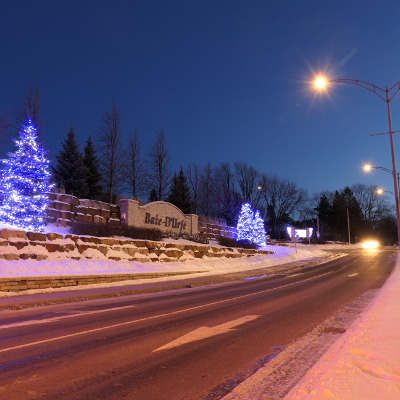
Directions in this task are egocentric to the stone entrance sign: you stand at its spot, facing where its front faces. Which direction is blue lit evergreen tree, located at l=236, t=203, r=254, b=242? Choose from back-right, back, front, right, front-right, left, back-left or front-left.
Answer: left

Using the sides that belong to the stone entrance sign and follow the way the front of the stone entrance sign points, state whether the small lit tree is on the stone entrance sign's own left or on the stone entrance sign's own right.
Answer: on the stone entrance sign's own left

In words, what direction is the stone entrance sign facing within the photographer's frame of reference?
facing the viewer and to the right of the viewer

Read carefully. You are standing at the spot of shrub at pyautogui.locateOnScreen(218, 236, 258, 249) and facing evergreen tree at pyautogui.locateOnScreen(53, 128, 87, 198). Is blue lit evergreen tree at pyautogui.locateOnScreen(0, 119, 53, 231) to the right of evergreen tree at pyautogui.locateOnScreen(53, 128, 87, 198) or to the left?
left

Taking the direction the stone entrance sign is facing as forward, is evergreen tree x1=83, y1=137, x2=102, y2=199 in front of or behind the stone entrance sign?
behind

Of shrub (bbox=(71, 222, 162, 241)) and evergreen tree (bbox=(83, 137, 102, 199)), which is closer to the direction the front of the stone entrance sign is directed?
the shrub

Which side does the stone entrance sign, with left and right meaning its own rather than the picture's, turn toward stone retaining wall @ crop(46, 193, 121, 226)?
right

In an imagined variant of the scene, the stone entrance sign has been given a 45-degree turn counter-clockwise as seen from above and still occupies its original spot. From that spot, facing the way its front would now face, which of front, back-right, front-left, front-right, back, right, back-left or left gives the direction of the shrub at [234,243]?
front-left

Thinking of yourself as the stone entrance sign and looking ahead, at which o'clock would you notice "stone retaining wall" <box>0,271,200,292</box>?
The stone retaining wall is roughly at 2 o'clock from the stone entrance sign.

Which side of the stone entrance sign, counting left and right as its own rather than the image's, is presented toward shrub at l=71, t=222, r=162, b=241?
right
